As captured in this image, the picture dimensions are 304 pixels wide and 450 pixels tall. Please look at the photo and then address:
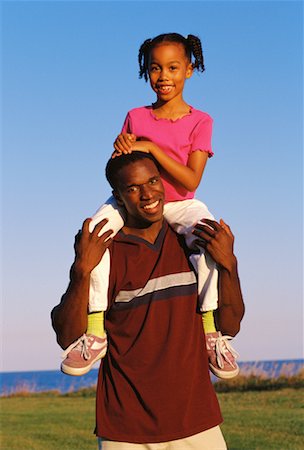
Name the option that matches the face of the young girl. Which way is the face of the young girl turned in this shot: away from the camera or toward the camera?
toward the camera

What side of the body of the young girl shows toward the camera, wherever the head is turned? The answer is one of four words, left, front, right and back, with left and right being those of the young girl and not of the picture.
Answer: front
